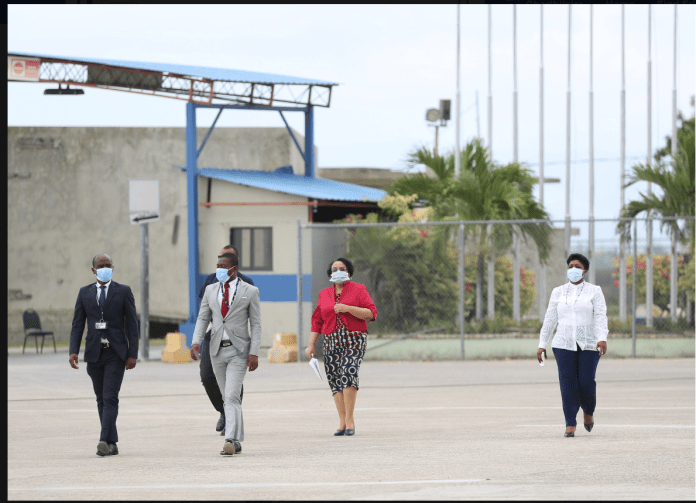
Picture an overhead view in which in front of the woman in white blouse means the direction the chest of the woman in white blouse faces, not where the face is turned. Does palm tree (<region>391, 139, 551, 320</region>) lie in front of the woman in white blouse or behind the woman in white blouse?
behind

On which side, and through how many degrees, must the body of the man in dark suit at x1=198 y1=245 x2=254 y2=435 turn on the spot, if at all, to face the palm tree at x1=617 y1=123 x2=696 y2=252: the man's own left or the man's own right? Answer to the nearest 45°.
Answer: approximately 135° to the man's own left

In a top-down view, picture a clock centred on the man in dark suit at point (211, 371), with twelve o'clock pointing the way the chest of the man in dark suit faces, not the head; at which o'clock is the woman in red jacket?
The woman in red jacket is roughly at 9 o'clock from the man in dark suit.

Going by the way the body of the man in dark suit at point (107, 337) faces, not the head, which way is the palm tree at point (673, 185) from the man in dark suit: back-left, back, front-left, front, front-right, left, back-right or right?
back-left

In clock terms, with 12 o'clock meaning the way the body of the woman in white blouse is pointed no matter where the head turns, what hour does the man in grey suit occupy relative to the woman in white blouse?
The man in grey suit is roughly at 2 o'clock from the woman in white blouse.

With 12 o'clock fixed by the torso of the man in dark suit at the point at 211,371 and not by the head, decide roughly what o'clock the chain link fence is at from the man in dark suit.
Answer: The chain link fence is roughly at 7 o'clock from the man in dark suit.
